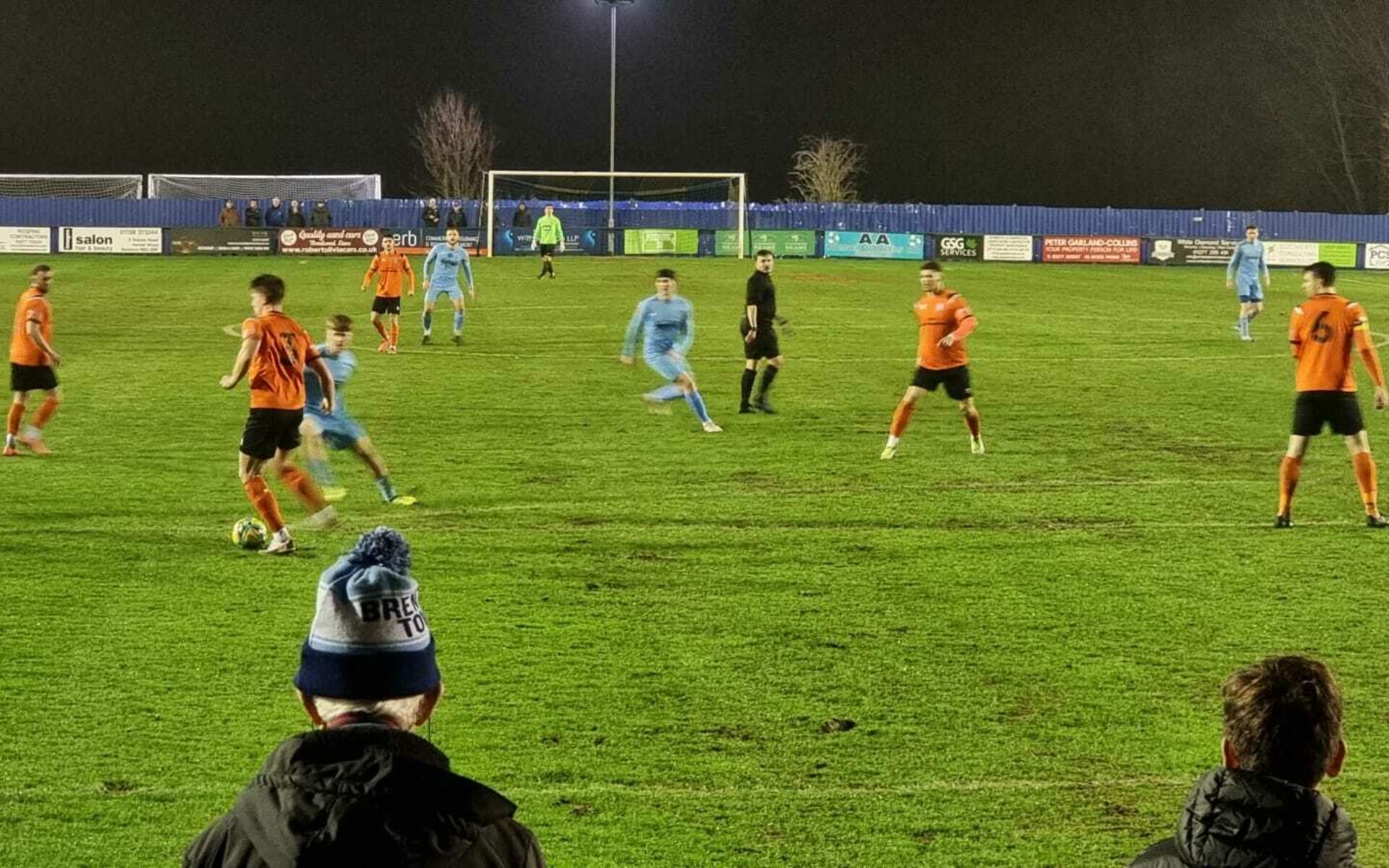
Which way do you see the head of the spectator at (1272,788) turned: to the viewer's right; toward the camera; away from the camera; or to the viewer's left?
away from the camera

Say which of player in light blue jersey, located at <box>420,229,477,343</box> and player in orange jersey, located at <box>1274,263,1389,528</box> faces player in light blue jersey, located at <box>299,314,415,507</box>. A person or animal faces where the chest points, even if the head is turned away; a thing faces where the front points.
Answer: player in light blue jersey, located at <box>420,229,477,343</box>

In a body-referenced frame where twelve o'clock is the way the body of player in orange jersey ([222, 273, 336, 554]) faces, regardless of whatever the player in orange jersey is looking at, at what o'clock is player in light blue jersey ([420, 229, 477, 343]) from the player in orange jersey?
The player in light blue jersey is roughly at 2 o'clock from the player in orange jersey.

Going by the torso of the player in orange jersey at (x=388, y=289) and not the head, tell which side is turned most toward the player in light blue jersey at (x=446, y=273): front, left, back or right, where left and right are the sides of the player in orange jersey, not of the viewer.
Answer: left

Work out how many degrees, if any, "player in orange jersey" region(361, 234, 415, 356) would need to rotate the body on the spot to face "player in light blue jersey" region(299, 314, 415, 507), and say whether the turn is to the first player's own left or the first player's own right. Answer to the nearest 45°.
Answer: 0° — they already face them

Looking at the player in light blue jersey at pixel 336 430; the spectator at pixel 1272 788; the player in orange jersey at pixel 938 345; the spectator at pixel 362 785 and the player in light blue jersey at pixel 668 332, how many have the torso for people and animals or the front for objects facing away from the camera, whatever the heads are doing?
2

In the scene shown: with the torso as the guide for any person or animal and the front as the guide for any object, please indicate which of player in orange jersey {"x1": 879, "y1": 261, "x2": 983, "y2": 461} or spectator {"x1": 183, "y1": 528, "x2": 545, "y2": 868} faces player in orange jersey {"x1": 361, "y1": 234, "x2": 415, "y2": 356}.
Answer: the spectator

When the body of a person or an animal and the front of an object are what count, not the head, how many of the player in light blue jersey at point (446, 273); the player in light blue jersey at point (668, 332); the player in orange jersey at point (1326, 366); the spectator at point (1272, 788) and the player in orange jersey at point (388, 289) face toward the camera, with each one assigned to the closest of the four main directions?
3

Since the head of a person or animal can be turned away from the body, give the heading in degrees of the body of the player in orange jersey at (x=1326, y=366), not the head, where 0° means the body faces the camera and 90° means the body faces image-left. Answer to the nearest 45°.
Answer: approximately 180°

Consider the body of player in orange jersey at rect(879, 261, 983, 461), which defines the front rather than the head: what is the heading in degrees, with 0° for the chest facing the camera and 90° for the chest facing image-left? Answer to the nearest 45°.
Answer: approximately 45°

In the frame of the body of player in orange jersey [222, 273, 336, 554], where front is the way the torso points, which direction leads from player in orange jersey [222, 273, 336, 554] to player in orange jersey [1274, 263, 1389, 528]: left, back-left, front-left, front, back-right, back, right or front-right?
back-right

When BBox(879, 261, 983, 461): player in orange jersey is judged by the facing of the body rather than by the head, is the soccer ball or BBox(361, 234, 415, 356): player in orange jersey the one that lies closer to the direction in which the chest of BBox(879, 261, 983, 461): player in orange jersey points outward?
the soccer ball
